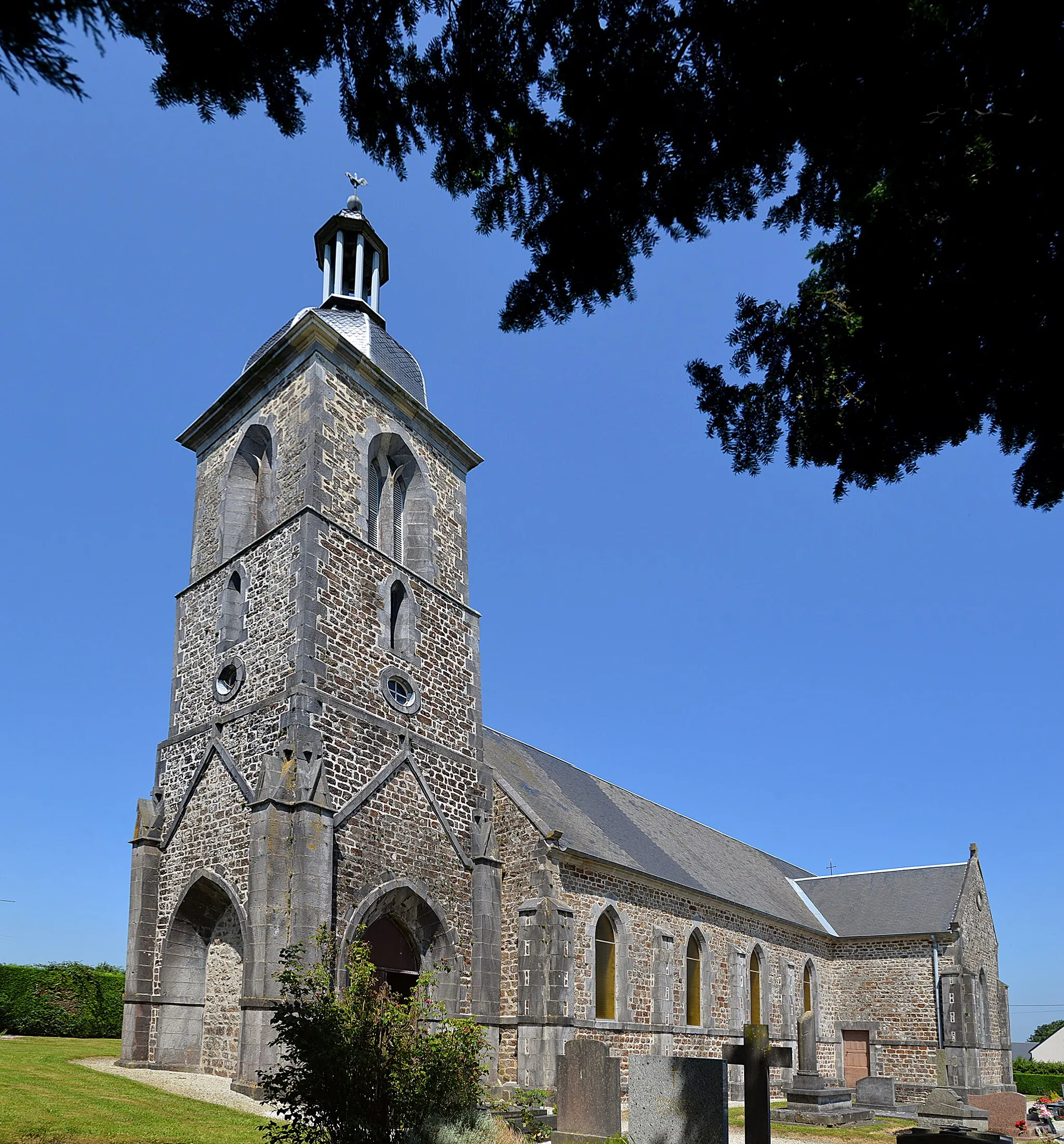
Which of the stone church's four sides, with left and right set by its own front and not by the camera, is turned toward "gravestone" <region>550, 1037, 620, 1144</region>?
left

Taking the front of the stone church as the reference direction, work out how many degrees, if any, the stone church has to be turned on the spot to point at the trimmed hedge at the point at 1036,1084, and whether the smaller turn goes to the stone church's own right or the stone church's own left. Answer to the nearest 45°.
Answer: approximately 180°

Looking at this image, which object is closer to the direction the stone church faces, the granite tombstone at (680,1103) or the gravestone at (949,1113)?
the granite tombstone

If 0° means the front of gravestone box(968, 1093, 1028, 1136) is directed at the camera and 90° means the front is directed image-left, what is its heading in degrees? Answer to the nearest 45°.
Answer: approximately 180°

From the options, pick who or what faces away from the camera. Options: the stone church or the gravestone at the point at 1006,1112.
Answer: the gravestone

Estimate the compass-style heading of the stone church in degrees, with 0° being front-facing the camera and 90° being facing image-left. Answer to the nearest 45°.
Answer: approximately 45°

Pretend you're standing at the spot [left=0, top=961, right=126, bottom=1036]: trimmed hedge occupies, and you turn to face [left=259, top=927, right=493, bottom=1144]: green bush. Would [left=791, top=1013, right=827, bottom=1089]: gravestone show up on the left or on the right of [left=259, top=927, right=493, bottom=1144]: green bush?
left

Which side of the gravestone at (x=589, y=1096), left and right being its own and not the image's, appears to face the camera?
front
